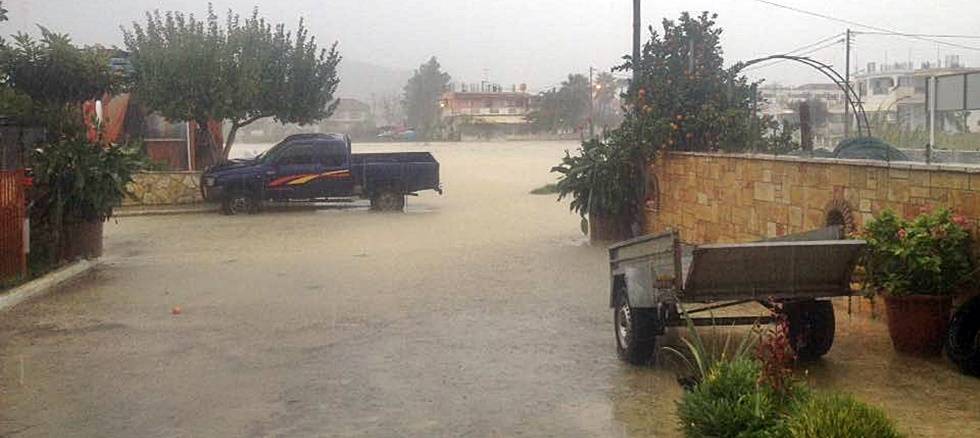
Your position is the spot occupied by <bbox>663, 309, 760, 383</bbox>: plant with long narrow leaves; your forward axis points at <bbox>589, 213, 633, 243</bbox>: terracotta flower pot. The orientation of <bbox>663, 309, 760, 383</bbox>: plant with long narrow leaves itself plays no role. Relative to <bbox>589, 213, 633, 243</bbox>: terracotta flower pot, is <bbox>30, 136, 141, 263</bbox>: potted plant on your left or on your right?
left

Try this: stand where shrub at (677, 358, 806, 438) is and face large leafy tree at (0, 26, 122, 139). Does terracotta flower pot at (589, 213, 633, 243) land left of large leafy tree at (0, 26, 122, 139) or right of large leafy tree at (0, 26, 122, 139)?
right

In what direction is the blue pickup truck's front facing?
to the viewer's left

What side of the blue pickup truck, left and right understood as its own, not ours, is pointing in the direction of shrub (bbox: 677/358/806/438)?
left

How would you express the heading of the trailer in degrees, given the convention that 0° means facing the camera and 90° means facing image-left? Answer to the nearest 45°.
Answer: approximately 135°

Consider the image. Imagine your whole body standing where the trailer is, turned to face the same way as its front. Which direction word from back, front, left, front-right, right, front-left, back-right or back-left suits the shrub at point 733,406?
back-left

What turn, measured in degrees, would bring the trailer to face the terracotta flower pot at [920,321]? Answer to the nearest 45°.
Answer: approximately 90° to its right

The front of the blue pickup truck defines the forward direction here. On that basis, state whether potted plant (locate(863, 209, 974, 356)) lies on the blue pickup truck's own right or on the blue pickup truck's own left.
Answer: on the blue pickup truck's own left

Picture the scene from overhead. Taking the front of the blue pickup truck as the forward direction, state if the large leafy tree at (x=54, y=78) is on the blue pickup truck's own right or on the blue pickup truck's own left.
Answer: on the blue pickup truck's own left
